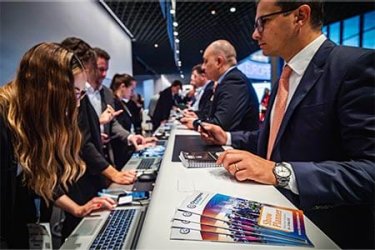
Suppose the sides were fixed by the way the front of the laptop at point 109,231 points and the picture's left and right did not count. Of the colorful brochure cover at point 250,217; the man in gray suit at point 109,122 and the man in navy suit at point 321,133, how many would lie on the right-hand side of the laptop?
1

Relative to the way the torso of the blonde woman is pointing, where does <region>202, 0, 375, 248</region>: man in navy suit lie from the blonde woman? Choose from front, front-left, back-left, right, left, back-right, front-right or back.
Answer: front-right

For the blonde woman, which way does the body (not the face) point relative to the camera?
to the viewer's right

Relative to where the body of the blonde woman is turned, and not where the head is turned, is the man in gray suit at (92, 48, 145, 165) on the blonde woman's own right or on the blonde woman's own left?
on the blonde woman's own left

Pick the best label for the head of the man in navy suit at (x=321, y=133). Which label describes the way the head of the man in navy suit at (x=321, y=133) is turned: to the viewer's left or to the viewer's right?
to the viewer's left

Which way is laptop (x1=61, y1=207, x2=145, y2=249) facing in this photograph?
to the viewer's left

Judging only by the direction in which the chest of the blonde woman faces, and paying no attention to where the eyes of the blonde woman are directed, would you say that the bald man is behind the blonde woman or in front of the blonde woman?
in front

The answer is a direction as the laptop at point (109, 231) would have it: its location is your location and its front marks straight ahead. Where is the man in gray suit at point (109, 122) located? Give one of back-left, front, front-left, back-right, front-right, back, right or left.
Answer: right

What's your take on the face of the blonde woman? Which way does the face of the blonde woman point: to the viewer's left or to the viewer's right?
to the viewer's right

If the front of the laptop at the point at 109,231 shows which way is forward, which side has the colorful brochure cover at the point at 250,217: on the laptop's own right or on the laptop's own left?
on the laptop's own left

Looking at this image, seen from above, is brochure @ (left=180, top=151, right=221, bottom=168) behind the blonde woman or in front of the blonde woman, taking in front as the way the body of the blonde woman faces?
in front

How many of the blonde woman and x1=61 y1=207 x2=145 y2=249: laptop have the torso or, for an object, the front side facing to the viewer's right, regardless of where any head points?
1

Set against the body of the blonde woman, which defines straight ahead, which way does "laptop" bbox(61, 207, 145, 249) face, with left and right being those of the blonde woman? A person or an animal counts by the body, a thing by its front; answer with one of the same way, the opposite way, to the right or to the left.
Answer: the opposite way
